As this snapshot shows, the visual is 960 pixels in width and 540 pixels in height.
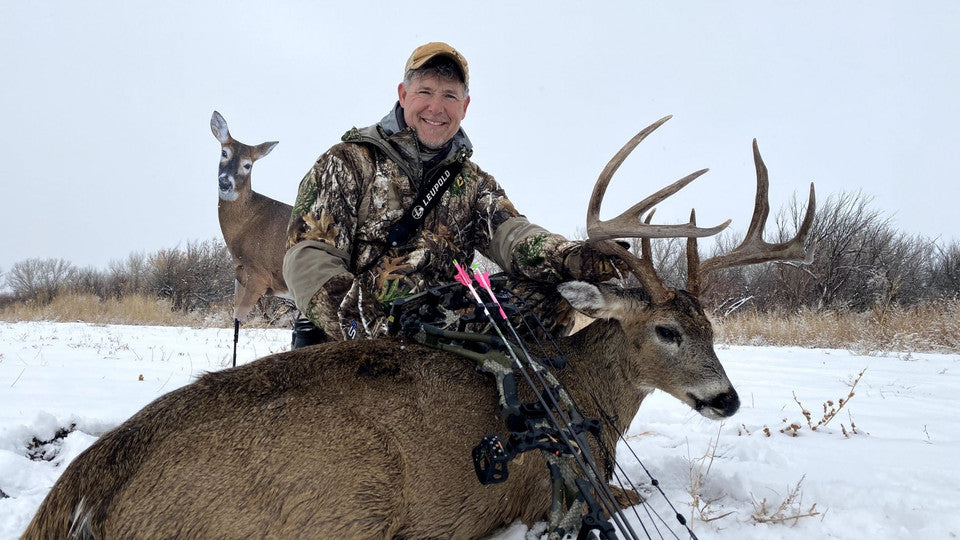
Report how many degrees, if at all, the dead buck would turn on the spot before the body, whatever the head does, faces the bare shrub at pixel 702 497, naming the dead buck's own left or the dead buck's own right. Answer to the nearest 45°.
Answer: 0° — it already faces it

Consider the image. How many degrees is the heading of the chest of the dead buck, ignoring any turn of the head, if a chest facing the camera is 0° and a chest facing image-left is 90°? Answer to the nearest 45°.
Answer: approximately 270°

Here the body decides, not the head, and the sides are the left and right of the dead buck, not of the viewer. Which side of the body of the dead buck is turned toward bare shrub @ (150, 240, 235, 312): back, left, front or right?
left

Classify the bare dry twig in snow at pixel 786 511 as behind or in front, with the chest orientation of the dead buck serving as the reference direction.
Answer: in front
